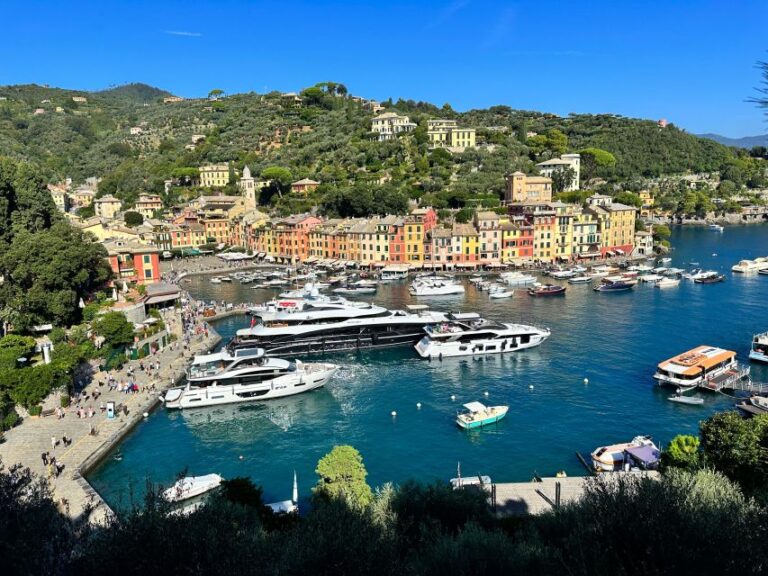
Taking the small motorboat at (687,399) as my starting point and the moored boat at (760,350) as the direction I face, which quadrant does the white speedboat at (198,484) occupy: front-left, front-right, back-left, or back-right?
back-left

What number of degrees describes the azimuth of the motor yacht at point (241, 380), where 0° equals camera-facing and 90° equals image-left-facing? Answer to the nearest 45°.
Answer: approximately 270°

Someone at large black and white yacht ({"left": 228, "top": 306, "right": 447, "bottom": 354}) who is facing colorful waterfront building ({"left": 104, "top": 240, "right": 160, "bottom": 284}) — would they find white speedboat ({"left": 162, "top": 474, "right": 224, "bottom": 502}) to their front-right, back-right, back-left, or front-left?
back-left

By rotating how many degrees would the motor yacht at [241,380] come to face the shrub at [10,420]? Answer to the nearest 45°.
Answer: approximately 135° to its right
